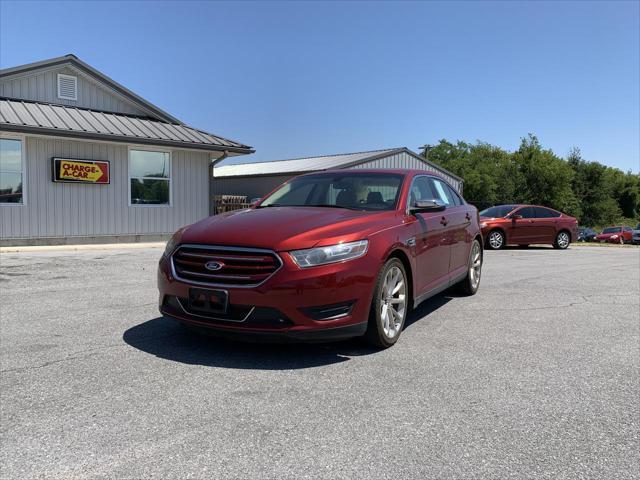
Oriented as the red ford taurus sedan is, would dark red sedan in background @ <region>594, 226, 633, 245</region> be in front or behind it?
behind

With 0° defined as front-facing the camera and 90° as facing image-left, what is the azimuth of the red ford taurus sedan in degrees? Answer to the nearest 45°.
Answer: approximately 45°

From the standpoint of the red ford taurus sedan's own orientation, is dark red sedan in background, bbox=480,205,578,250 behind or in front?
behind

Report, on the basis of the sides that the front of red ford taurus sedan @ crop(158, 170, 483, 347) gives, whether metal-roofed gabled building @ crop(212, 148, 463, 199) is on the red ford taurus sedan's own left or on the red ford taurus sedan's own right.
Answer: on the red ford taurus sedan's own right

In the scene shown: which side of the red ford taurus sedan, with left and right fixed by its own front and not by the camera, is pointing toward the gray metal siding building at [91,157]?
right
